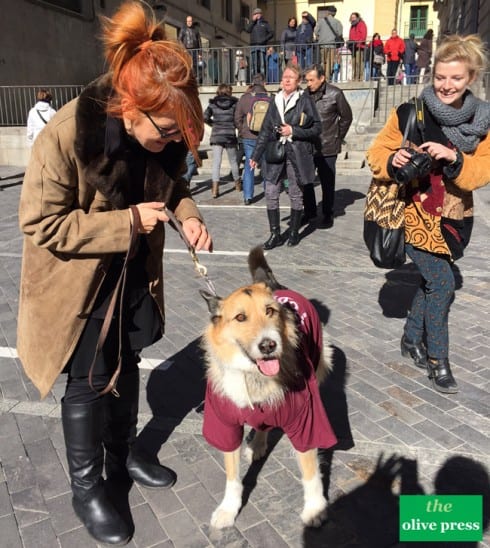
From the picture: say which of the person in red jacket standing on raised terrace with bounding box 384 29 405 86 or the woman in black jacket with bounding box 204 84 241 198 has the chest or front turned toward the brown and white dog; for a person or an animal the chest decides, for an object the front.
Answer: the person in red jacket standing on raised terrace

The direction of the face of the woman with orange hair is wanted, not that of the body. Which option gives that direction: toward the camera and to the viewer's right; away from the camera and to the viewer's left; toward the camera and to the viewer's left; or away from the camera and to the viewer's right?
toward the camera and to the viewer's right

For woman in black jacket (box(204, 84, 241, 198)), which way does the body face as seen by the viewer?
away from the camera

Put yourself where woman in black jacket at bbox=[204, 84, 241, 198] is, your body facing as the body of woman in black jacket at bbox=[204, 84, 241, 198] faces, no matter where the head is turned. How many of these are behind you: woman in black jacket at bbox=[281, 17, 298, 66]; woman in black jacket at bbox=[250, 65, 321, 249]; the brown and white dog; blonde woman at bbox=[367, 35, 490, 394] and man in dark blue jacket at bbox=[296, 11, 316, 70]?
3

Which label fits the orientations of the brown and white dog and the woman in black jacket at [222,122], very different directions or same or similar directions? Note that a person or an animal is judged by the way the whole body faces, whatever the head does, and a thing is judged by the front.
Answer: very different directions

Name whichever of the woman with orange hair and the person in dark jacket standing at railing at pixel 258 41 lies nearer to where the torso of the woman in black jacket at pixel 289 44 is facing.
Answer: the woman with orange hair

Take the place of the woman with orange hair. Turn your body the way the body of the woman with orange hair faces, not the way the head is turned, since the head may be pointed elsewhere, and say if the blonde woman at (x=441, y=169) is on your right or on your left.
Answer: on your left

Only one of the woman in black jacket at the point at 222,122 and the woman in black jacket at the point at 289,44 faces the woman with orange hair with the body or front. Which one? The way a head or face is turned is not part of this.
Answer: the woman in black jacket at the point at 289,44

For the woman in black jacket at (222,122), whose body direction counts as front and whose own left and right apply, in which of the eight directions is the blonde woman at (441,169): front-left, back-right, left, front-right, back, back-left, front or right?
back

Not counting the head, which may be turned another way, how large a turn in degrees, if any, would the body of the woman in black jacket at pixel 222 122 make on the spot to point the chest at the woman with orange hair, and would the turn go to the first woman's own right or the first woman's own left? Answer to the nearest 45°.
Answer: approximately 180°

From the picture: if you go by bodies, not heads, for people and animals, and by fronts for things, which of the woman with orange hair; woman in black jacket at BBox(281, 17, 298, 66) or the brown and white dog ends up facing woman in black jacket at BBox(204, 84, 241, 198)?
woman in black jacket at BBox(281, 17, 298, 66)

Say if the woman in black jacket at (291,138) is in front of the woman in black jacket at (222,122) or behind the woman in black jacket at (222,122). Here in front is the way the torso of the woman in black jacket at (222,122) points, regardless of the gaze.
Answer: behind
